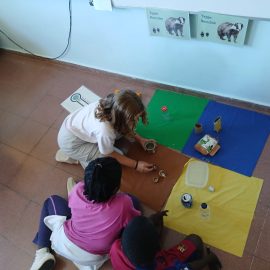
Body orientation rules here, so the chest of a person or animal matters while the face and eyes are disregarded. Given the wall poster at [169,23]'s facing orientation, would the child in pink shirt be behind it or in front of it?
in front

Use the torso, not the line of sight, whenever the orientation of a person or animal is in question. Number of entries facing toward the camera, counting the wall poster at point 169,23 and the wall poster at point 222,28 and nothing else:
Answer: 2

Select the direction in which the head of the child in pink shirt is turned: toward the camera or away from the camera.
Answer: away from the camera

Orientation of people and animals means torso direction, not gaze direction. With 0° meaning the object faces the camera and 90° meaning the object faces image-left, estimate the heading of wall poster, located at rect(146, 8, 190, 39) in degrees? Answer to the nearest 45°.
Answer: approximately 0°

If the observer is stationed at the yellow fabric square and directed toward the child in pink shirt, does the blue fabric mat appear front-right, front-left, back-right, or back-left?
back-right
